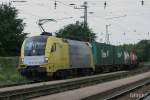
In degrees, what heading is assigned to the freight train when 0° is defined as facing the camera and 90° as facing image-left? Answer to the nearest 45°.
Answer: approximately 45°
